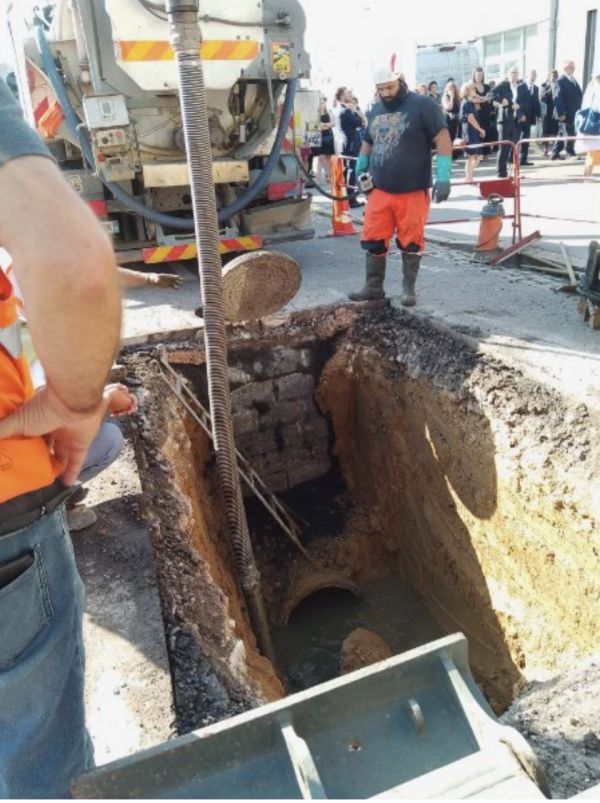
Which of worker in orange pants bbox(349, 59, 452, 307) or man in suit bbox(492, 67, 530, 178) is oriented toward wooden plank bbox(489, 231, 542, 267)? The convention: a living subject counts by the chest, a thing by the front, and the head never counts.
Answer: the man in suit

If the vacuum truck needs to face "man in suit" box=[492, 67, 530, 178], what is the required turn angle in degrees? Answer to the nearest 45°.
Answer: approximately 45° to its right

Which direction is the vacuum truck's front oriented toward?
away from the camera

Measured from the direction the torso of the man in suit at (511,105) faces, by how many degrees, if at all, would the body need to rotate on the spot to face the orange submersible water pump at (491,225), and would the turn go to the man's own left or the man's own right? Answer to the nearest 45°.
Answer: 0° — they already face it

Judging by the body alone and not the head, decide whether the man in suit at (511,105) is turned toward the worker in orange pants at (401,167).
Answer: yes

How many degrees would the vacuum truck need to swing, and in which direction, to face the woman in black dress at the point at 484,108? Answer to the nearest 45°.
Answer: approximately 45° to its right

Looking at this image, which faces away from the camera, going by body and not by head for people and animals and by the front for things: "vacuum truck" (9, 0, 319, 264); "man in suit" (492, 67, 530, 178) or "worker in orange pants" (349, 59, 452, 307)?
the vacuum truck

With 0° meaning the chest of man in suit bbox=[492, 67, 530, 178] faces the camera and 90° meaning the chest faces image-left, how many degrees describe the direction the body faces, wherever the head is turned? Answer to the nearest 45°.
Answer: approximately 0°

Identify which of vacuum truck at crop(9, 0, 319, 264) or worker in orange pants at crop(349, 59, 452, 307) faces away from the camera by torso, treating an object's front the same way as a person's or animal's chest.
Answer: the vacuum truck

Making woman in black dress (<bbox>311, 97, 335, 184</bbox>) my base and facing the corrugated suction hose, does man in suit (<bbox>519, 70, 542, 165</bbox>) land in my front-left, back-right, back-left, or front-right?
back-left
